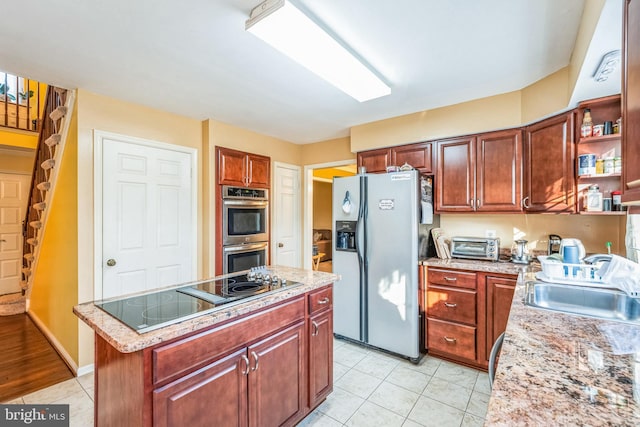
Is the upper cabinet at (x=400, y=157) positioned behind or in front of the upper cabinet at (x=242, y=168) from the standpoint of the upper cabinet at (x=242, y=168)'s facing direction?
in front

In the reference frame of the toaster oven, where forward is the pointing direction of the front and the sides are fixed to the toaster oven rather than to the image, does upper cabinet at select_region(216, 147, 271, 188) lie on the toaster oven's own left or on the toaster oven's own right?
on the toaster oven's own right

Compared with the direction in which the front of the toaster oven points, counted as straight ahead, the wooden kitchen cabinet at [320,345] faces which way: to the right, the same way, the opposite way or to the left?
to the left

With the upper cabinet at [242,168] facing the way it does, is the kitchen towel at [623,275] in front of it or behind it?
in front

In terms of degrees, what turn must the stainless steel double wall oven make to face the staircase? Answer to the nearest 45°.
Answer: approximately 135° to its right

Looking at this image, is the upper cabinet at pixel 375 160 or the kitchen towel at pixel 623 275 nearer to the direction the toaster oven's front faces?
the kitchen towel

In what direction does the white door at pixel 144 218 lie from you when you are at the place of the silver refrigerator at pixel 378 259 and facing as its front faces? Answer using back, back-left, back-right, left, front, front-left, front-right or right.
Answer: front-right

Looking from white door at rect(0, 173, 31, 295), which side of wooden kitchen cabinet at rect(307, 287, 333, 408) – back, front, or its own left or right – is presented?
back
